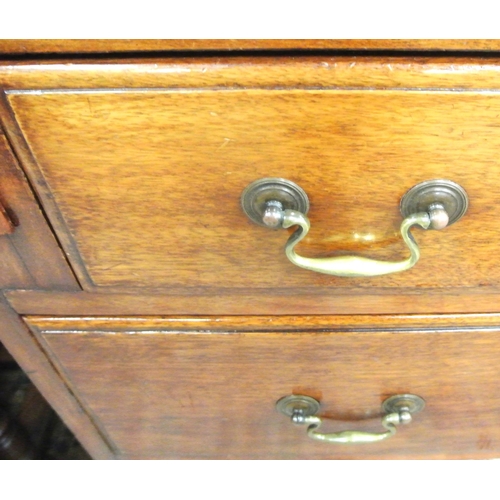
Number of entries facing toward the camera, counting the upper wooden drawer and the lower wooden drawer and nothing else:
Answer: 2

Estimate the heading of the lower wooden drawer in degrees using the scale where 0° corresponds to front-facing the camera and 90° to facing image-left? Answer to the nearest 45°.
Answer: approximately 0°

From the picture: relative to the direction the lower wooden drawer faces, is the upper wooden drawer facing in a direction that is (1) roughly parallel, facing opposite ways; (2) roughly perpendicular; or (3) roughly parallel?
roughly parallel

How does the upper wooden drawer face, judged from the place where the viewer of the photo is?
facing the viewer
